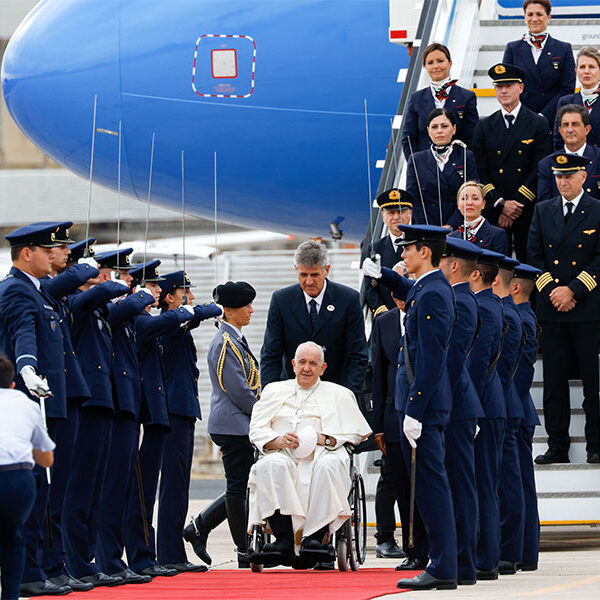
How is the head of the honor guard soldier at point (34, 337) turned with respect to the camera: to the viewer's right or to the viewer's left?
to the viewer's right

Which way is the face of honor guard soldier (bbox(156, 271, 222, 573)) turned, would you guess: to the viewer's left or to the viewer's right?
to the viewer's right

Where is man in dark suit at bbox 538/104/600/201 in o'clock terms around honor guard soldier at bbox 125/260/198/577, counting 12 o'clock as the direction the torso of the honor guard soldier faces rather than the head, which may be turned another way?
The man in dark suit is roughly at 11 o'clock from the honor guard soldier.

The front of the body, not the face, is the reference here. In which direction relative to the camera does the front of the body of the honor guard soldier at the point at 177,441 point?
to the viewer's right

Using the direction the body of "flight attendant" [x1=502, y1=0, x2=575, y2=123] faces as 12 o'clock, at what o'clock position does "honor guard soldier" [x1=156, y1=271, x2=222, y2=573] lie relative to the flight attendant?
The honor guard soldier is roughly at 1 o'clock from the flight attendant.

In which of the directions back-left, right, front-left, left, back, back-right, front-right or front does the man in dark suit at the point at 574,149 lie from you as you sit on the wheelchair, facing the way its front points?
back-left

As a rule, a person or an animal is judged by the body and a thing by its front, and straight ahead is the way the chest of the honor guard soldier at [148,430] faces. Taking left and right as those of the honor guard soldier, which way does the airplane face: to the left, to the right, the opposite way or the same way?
the opposite way

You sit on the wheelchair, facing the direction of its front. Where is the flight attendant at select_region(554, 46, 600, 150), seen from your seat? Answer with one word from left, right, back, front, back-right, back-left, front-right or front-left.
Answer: back-left

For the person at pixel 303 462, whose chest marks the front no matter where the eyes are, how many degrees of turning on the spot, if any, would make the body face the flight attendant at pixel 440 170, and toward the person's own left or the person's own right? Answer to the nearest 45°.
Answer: approximately 135° to the person's own left

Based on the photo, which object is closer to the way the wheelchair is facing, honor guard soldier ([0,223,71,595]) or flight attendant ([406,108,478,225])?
the honor guard soldier

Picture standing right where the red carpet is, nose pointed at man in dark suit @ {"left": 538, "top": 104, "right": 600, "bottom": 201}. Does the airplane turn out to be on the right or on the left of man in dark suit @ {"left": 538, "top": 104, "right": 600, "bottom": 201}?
left

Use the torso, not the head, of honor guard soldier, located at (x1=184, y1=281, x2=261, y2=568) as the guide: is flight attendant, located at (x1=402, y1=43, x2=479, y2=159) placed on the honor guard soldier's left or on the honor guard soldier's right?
on the honor guard soldier's left

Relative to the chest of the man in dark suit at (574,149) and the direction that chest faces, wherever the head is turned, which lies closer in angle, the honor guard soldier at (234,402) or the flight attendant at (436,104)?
the honor guard soldier

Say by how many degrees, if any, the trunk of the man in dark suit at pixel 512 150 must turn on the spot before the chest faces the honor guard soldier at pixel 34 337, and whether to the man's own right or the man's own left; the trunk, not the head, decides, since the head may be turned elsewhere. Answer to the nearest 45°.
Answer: approximately 45° to the man's own right
